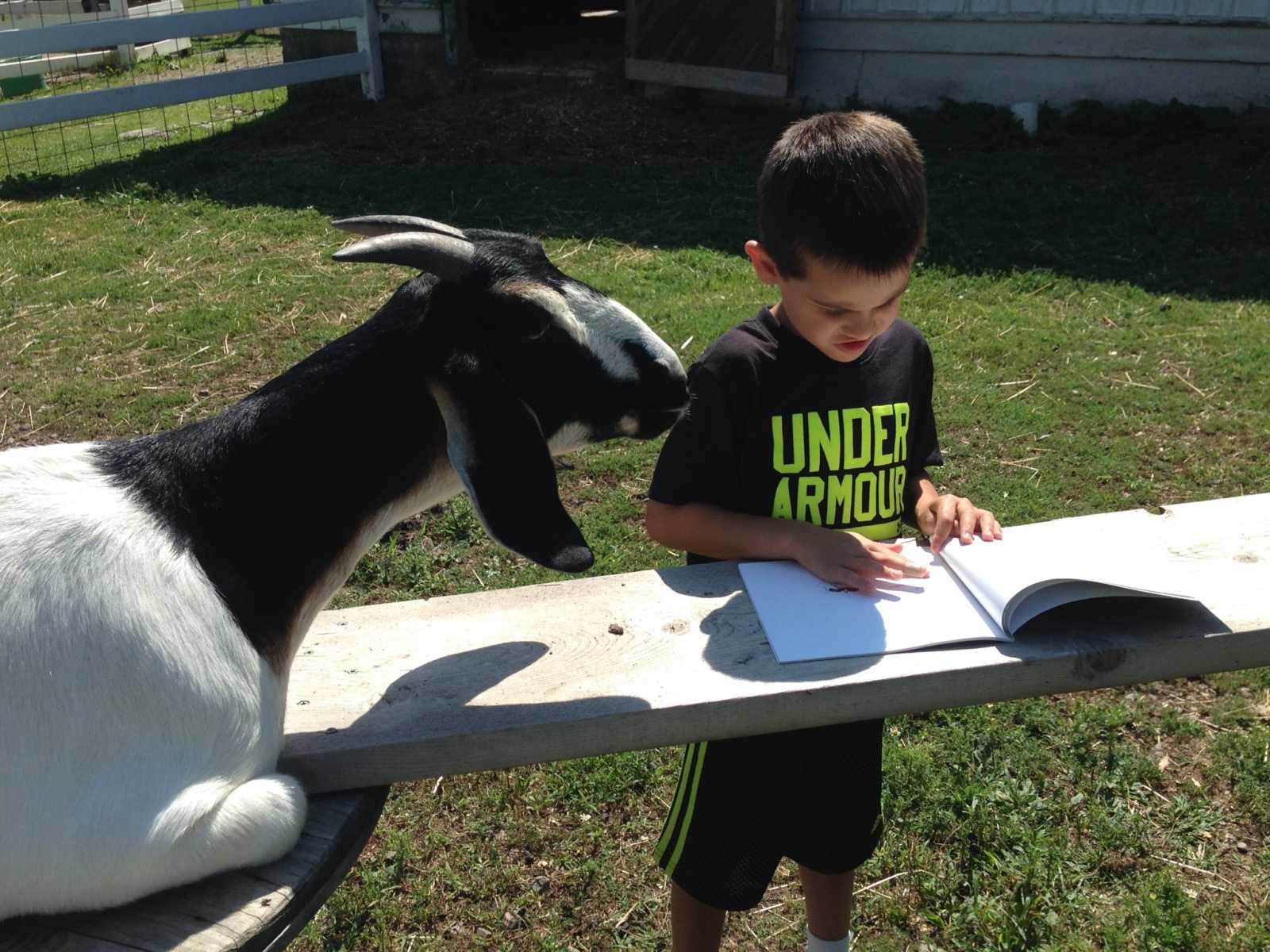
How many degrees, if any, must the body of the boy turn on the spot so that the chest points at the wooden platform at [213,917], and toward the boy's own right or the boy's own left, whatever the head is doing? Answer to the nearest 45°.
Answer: approximately 90° to the boy's own right

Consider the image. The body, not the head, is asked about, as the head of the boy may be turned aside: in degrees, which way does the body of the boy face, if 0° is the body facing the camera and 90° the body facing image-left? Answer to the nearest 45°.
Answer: approximately 315°

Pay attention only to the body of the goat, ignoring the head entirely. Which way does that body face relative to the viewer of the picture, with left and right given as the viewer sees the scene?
facing to the right of the viewer

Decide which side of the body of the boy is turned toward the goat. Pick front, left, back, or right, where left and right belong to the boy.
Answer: right

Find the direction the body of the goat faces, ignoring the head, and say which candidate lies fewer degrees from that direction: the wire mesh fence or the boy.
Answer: the boy

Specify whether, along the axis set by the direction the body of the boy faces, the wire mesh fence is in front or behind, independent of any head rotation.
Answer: behind
